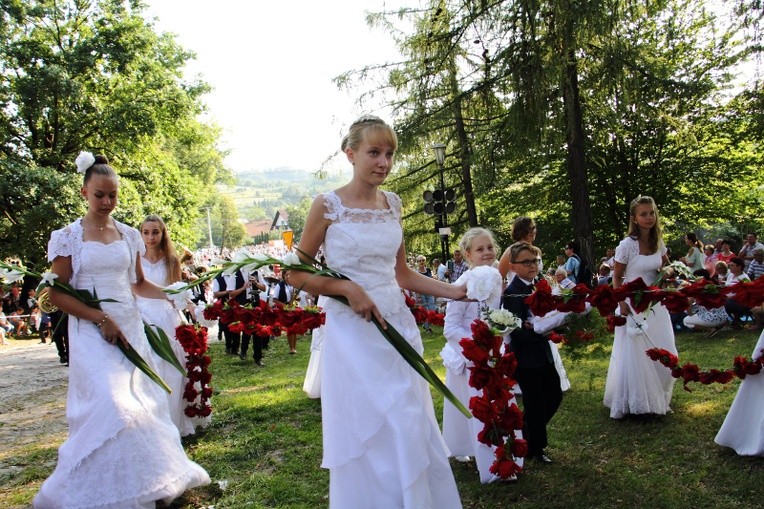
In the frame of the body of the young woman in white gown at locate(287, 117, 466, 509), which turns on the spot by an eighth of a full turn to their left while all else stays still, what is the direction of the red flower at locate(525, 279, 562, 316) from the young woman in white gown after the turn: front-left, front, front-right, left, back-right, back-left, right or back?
front-left

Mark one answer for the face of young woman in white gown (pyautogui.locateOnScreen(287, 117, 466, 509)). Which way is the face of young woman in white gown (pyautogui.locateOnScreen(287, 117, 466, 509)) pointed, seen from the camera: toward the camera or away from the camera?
toward the camera

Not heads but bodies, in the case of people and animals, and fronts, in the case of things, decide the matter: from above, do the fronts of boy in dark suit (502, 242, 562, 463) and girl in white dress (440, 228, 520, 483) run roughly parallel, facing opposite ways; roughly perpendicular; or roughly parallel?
roughly parallel

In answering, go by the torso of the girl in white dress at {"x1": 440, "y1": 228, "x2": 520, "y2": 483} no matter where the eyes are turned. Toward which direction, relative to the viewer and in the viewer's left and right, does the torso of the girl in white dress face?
facing the viewer and to the right of the viewer

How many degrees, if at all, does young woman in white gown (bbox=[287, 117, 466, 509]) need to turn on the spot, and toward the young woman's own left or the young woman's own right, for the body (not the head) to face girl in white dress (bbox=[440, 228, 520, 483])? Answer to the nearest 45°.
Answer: approximately 135° to the young woman's own left

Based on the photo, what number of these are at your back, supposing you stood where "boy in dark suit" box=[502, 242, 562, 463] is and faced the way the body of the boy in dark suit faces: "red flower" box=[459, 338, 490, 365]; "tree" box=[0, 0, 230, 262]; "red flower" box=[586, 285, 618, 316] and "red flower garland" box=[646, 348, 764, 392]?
1

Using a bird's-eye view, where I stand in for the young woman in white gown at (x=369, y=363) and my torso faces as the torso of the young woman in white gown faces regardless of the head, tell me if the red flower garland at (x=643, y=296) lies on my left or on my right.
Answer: on my left

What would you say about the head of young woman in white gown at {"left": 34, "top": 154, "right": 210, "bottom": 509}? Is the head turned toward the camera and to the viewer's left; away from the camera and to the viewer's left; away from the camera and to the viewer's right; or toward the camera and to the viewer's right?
toward the camera and to the viewer's right

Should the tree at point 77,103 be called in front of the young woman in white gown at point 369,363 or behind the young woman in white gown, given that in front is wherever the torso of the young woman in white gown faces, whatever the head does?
behind

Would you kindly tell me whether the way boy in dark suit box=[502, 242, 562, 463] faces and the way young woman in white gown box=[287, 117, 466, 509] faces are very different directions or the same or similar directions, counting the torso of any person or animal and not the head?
same or similar directions

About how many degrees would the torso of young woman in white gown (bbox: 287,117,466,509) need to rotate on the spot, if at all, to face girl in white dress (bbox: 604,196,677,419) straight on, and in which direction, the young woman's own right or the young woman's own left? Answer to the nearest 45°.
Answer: approximately 90° to the young woman's own left

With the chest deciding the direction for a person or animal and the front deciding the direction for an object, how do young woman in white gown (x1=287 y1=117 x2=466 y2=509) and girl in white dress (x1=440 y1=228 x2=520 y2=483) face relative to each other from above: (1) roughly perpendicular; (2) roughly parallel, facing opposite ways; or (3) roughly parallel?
roughly parallel

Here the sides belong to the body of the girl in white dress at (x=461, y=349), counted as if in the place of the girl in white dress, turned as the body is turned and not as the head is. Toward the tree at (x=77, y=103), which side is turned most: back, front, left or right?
back
